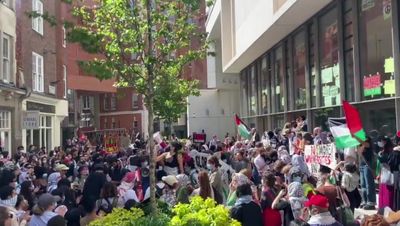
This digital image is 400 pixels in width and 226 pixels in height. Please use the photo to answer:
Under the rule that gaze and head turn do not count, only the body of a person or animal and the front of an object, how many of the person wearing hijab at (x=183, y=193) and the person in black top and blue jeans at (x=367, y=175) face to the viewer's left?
1

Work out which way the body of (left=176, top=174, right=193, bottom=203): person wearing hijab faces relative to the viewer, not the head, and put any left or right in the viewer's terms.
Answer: facing away from the viewer

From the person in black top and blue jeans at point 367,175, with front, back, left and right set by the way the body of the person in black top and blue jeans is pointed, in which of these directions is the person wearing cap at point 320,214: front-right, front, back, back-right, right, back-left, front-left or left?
left

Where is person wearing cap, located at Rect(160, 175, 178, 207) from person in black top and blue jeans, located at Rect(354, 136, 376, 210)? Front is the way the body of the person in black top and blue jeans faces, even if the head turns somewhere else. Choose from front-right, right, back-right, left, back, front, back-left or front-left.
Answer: front-left

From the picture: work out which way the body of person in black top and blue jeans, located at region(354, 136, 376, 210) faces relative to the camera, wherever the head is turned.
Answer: to the viewer's left

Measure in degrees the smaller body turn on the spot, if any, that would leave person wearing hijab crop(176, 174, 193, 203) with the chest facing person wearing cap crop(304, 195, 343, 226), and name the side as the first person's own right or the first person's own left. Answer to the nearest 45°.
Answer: approximately 135° to the first person's own right

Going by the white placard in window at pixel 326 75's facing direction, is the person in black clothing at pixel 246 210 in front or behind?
in front

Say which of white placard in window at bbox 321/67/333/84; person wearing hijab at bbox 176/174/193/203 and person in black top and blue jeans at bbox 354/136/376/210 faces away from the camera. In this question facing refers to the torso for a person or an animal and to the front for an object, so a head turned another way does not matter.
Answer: the person wearing hijab
